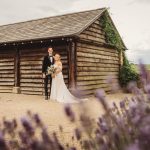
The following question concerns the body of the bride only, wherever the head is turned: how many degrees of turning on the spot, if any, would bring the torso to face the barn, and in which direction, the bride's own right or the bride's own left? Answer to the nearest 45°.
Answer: approximately 135° to the bride's own right

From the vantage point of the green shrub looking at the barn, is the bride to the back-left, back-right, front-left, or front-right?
front-left

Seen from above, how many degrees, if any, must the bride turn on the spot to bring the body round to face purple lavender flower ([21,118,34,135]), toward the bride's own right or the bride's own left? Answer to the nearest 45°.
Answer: approximately 45° to the bride's own left

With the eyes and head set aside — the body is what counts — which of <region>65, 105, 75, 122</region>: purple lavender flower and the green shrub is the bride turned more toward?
the purple lavender flower

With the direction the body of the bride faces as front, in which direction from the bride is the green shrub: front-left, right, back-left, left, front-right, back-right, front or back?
back

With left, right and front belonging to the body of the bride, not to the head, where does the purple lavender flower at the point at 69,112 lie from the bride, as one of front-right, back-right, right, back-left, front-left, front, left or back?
front-left

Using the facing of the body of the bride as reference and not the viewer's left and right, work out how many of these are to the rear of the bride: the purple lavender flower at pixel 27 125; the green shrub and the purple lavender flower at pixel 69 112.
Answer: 1

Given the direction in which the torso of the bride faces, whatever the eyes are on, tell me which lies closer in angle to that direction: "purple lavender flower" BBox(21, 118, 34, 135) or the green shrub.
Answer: the purple lavender flower

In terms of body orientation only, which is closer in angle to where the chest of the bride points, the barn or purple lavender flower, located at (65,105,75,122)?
the purple lavender flower
